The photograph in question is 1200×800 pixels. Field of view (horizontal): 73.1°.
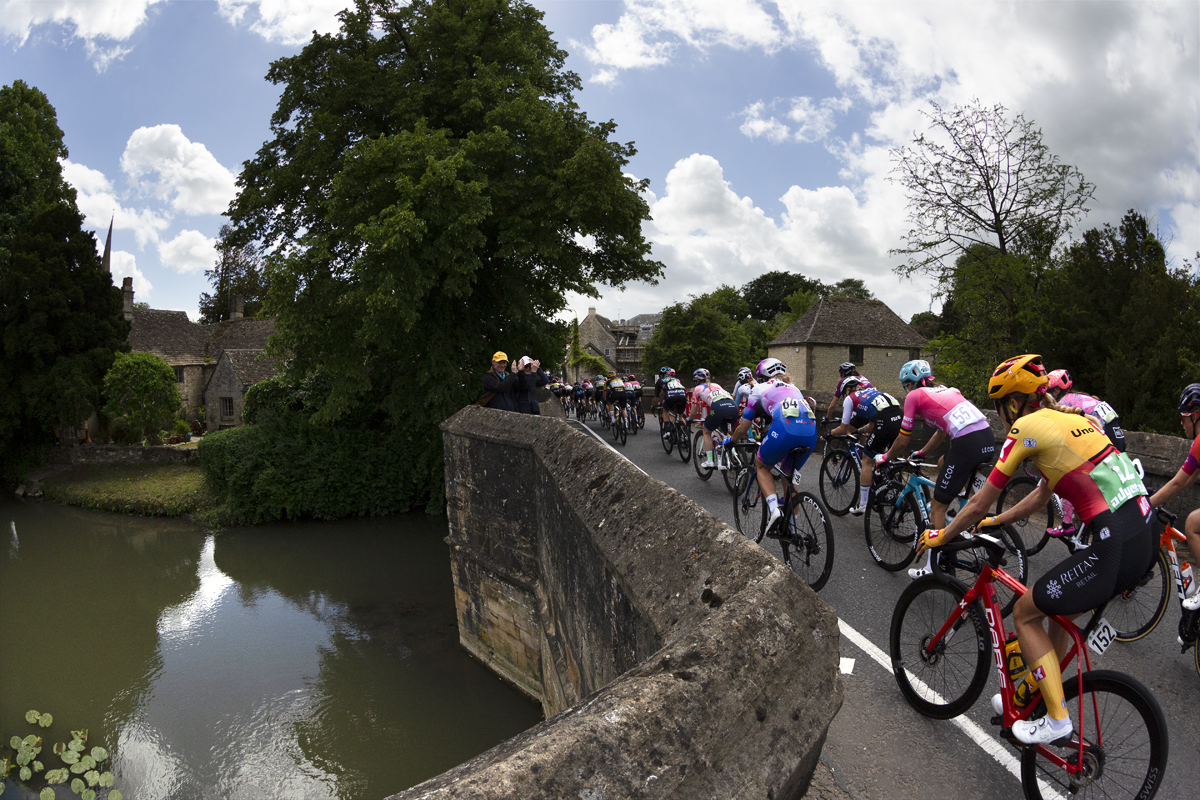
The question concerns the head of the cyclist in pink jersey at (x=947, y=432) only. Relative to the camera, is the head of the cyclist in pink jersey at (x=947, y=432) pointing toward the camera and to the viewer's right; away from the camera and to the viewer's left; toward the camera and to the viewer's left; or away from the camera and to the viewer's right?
away from the camera and to the viewer's left

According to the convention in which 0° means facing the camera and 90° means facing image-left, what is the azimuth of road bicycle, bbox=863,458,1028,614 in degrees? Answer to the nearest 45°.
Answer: approximately 135°

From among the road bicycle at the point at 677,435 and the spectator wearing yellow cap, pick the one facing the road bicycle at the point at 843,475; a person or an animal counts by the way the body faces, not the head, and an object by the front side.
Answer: the spectator wearing yellow cap

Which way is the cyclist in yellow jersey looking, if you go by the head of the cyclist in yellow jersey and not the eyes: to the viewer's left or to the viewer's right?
to the viewer's left

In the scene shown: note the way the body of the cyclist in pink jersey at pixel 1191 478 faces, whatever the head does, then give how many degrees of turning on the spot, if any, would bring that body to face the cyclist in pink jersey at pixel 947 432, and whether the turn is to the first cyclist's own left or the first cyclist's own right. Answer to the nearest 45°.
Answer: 0° — they already face them

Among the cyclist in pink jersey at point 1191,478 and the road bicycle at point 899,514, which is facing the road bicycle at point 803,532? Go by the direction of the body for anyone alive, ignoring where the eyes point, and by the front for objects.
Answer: the cyclist in pink jersey

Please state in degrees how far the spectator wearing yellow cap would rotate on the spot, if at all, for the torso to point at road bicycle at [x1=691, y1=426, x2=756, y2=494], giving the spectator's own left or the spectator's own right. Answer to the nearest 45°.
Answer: approximately 45° to the spectator's own left

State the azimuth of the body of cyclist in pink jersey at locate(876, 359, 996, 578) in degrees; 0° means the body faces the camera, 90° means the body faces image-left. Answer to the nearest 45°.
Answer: approximately 135°
